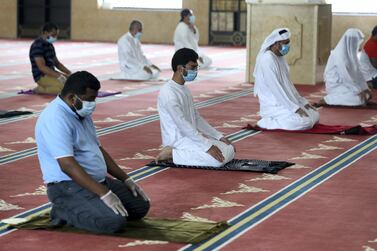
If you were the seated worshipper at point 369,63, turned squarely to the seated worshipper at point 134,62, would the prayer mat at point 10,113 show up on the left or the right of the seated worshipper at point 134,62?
left
